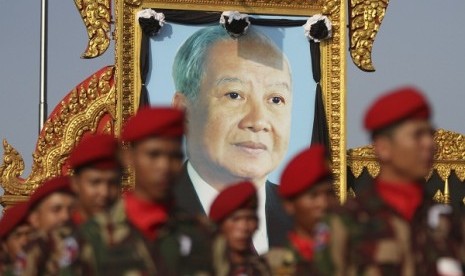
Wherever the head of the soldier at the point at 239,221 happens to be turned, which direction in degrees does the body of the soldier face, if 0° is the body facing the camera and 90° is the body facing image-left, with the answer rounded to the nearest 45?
approximately 315°

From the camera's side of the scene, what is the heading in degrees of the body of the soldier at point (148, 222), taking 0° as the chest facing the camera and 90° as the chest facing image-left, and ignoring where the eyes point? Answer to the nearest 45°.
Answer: approximately 315°

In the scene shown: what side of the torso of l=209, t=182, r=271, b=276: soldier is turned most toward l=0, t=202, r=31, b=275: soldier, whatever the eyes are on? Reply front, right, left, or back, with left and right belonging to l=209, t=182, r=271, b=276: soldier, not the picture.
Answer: back

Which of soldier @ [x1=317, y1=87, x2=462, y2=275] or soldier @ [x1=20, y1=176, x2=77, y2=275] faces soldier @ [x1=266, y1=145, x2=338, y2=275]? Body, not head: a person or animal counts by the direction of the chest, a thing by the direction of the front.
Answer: soldier @ [x1=20, y1=176, x2=77, y2=275]
